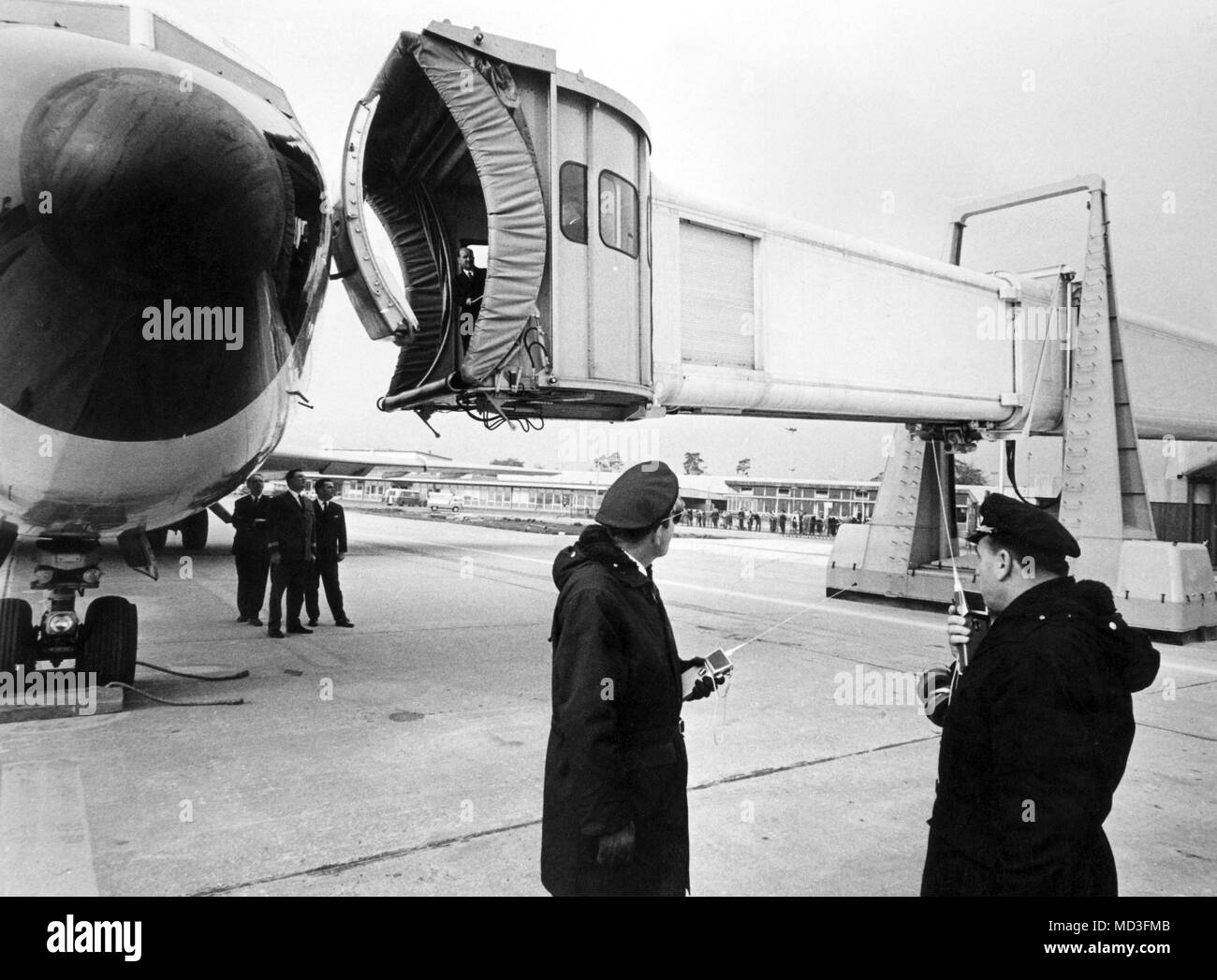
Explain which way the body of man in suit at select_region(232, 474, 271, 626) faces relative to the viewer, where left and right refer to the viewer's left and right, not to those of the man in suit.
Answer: facing the viewer

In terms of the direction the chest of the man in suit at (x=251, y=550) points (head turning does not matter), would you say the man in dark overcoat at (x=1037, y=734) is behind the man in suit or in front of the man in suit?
in front

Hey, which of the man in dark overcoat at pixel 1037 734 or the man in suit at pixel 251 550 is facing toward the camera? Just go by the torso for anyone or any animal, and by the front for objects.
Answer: the man in suit

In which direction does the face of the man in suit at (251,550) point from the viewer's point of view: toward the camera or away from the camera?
toward the camera

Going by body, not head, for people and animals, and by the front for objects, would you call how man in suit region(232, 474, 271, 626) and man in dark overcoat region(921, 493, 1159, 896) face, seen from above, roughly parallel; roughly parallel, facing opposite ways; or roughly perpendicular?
roughly parallel, facing opposite ways

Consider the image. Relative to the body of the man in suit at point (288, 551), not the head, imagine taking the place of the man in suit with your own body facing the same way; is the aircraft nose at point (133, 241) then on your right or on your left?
on your right

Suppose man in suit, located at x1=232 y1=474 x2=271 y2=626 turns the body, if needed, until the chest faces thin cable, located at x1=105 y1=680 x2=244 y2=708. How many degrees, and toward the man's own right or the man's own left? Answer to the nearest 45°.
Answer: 0° — they already face it

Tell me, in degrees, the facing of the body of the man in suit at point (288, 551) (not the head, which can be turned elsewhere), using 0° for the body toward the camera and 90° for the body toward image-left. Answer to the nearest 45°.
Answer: approximately 315°

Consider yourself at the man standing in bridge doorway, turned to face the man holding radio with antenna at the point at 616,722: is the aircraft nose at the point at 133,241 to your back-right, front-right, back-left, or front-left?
front-right

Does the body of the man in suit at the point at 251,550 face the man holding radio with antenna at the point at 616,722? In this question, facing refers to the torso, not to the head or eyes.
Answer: yes

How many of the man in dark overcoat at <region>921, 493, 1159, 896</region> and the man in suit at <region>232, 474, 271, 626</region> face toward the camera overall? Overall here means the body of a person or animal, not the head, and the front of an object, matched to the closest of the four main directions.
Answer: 1

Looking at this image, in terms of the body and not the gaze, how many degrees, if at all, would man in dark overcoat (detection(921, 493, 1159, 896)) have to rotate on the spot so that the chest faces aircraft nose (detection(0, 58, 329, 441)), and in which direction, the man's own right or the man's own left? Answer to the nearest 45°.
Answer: approximately 45° to the man's own left

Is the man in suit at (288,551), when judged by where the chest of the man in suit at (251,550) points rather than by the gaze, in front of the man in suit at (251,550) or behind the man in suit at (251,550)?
in front

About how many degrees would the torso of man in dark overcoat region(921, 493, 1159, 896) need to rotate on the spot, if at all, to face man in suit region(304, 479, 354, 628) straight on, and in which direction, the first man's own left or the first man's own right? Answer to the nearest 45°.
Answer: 0° — they already face them

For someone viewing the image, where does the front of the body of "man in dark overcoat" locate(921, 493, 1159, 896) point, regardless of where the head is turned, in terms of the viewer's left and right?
facing away from the viewer and to the left of the viewer
